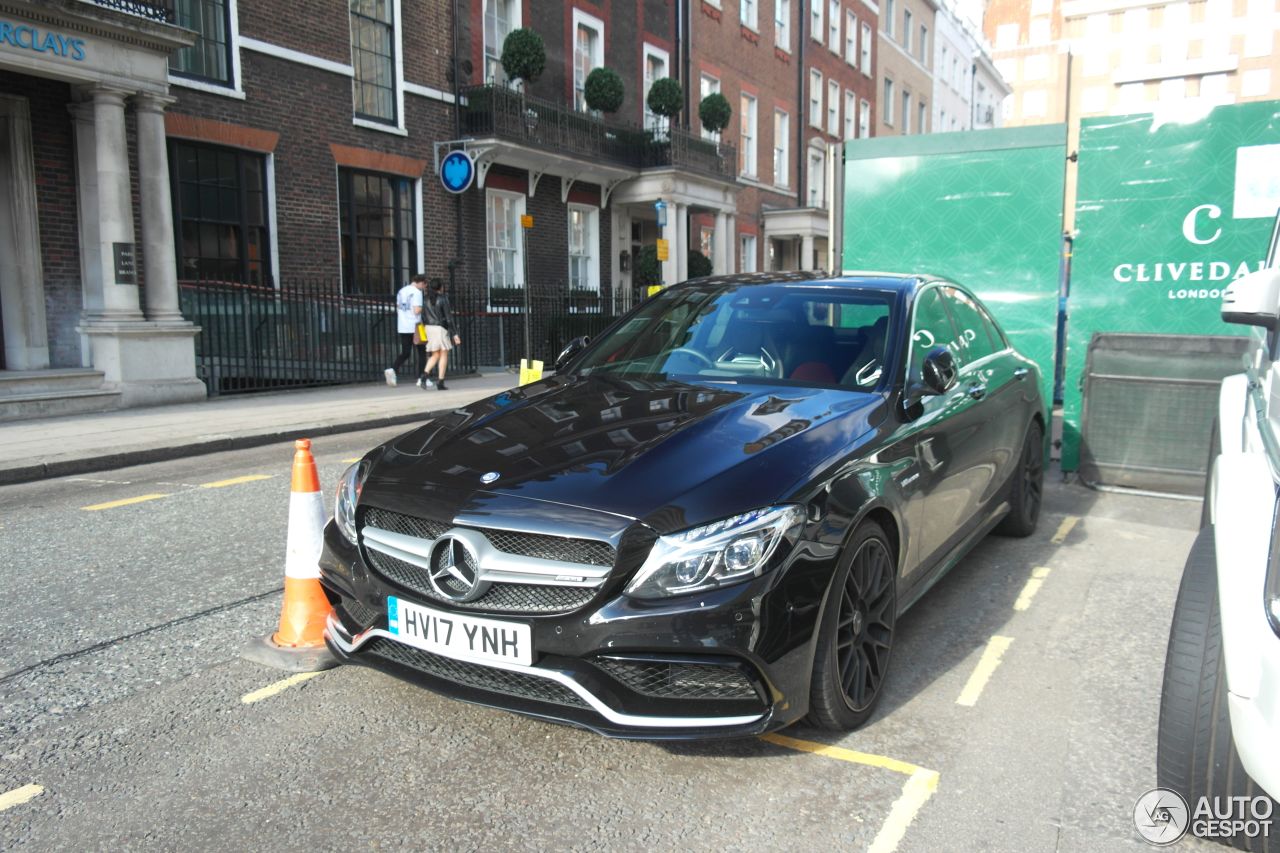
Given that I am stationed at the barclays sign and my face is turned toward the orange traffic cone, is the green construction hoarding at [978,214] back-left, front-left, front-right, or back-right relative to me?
front-left

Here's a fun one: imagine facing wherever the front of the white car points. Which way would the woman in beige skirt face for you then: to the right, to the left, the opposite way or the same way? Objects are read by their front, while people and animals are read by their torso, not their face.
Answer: the opposite way

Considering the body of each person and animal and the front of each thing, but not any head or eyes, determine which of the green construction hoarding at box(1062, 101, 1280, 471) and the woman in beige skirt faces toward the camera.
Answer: the green construction hoarding

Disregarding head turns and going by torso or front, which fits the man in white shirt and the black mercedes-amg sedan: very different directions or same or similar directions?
very different directions

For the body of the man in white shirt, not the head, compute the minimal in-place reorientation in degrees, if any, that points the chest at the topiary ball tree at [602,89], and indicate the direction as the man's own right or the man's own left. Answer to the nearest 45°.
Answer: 0° — they already face it

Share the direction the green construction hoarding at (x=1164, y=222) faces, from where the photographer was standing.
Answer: facing the viewer

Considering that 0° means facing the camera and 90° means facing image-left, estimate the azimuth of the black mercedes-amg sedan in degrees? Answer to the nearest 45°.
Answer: approximately 45°

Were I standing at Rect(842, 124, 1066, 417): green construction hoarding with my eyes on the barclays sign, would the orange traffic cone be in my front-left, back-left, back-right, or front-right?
front-left

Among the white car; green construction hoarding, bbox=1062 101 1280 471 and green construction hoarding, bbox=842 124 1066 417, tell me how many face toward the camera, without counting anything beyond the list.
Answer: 3

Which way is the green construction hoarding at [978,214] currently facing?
toward the camera

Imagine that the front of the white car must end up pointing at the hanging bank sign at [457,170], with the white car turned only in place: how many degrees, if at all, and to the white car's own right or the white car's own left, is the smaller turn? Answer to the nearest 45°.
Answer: approximately 135° to the white car's own right

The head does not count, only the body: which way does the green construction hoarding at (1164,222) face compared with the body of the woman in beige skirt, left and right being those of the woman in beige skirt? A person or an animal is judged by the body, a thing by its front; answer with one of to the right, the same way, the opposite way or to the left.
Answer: the opposite way
